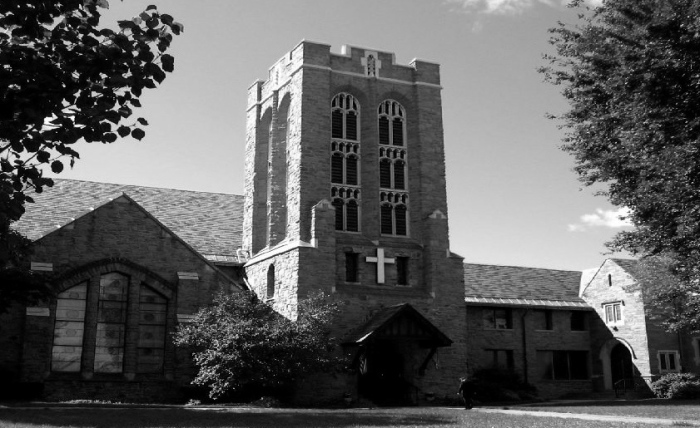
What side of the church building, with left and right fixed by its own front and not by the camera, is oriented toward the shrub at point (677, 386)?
left

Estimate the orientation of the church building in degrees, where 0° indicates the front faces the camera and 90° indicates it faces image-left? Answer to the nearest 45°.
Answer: approximately 0°
